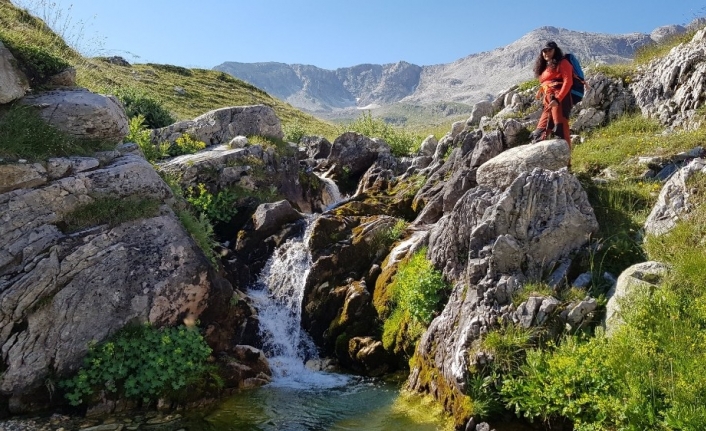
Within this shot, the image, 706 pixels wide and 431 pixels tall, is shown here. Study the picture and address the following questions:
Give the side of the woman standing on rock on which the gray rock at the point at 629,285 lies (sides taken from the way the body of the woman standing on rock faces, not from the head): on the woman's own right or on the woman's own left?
on the woman's own left

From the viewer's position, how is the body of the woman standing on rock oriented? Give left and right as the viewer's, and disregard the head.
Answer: facing the viewer and to the left of the viewer

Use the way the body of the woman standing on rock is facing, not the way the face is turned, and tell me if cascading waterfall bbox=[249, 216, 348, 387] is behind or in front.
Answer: in front

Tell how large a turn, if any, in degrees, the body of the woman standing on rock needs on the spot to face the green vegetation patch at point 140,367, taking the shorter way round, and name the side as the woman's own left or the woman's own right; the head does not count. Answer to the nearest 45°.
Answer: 0° — they already face it

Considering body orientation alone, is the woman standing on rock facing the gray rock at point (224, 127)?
no

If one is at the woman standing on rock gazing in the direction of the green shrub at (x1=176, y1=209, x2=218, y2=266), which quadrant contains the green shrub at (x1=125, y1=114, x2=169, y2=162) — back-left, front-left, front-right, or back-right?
front-right

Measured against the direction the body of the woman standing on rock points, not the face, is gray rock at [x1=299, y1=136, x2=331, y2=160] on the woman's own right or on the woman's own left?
on the woman's own right

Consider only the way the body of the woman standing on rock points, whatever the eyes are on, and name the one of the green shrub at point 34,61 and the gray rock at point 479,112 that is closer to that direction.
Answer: the green shrub

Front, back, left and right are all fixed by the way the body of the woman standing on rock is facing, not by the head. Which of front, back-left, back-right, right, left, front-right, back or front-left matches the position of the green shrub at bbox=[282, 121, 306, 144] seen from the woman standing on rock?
right

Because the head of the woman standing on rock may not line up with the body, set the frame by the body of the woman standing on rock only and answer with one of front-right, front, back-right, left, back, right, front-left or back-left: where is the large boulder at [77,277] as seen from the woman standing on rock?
front

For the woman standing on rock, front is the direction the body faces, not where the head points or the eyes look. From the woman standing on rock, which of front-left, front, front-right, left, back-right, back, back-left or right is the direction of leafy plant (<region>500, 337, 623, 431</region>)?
front-left

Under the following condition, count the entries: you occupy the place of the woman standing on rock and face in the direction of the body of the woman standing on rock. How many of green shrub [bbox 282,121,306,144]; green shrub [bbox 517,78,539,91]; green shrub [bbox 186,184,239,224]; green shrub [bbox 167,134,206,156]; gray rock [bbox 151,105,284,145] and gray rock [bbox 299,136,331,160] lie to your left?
0

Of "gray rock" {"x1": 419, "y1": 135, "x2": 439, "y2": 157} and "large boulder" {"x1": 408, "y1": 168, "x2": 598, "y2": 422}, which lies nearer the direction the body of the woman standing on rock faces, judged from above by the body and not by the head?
the large boulder

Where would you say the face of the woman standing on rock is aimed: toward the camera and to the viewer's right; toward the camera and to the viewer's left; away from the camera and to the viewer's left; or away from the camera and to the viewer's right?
toward the camera and to the viewer's left
